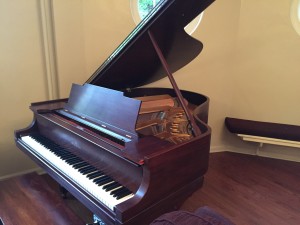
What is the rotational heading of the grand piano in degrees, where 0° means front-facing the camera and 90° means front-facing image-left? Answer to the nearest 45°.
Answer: approximately 45°

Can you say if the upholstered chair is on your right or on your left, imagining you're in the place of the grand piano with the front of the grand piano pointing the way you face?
on your left
